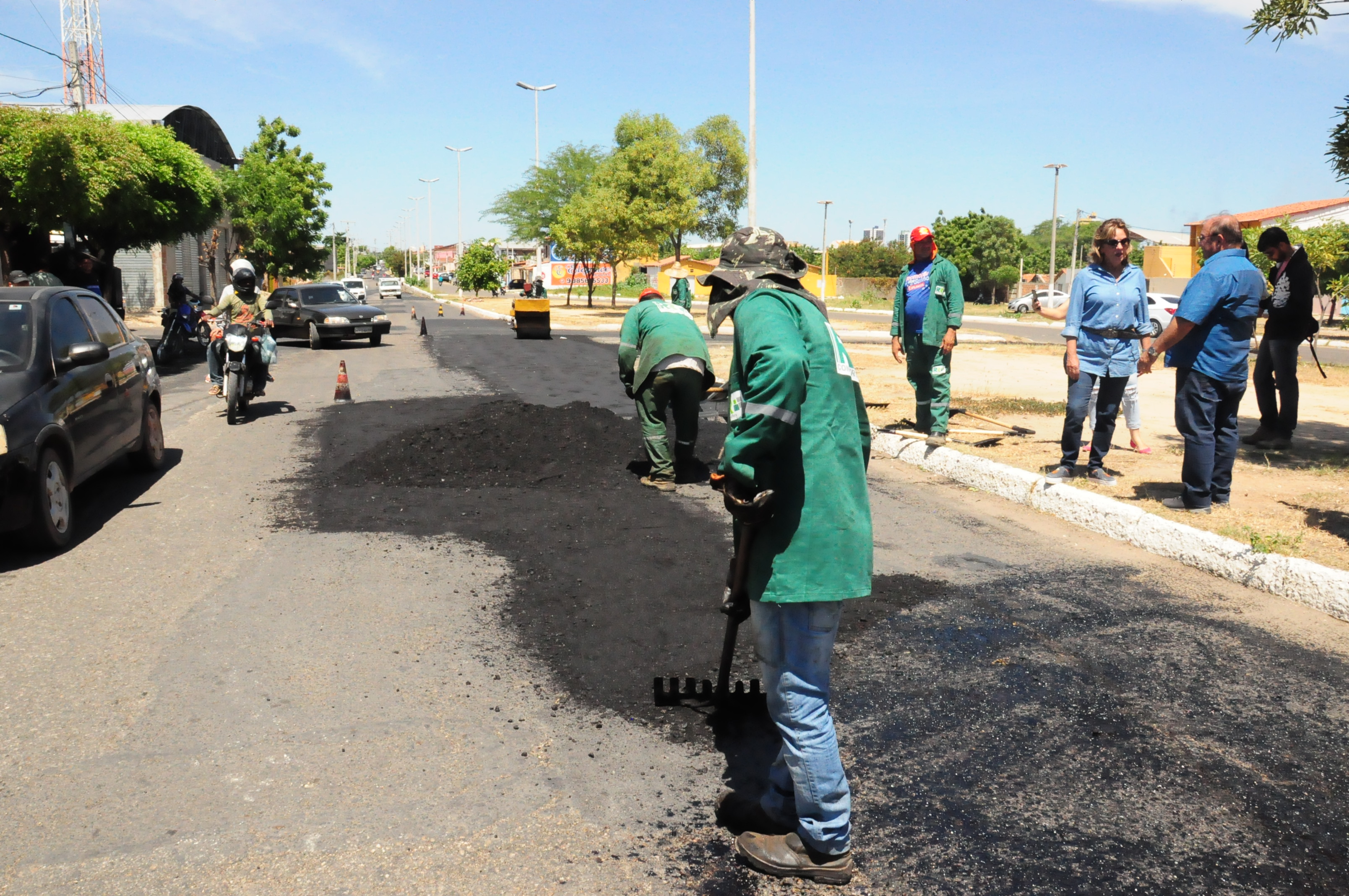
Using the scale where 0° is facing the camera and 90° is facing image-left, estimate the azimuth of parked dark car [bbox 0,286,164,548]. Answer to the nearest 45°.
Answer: approximately 45°

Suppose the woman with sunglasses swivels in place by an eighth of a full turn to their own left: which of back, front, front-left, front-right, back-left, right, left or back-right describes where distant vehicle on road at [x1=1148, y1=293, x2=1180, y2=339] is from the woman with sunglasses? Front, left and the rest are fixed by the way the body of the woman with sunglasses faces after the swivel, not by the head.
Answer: back-left

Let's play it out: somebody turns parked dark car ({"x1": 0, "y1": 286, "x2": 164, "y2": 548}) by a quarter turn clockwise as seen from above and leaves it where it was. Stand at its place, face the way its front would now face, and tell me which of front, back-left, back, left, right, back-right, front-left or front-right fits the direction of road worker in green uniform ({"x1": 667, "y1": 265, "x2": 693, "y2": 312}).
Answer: right

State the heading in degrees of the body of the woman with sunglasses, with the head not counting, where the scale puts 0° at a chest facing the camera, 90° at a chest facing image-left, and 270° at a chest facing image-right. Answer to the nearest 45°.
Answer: approximately 0°

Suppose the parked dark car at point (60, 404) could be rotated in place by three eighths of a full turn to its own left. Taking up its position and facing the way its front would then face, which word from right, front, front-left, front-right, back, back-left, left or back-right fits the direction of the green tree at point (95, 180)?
left

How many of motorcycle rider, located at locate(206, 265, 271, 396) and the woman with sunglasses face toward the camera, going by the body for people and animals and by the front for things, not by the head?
2
